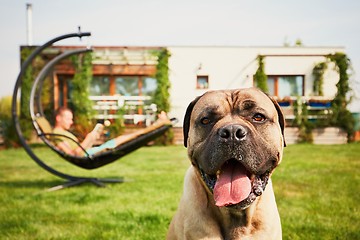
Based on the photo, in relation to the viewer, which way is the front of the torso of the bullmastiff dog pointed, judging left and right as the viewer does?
facing the viewer

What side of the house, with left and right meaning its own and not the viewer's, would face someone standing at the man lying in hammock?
front

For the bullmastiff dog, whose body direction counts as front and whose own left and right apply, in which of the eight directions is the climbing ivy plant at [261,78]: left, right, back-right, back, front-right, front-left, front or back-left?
back

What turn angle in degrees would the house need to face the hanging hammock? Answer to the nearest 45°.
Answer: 0° — it already faces it

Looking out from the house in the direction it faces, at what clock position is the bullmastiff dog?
The bullmastiff dog is roughly at 12 o'clock from the house.

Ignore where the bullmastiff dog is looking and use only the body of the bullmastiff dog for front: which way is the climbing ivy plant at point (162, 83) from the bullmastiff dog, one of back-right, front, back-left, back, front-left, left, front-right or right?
back

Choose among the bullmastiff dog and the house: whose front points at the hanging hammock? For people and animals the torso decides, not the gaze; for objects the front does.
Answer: the house

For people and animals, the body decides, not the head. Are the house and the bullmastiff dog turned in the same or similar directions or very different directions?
same or similar directions

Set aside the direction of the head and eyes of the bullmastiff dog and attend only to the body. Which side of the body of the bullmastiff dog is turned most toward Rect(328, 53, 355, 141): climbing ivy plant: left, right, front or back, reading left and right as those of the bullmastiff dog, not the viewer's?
back

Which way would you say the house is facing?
toward the camera

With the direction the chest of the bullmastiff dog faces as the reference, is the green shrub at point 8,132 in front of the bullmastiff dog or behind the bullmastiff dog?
behind

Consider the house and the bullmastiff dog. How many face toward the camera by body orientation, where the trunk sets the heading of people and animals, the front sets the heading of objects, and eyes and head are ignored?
2
